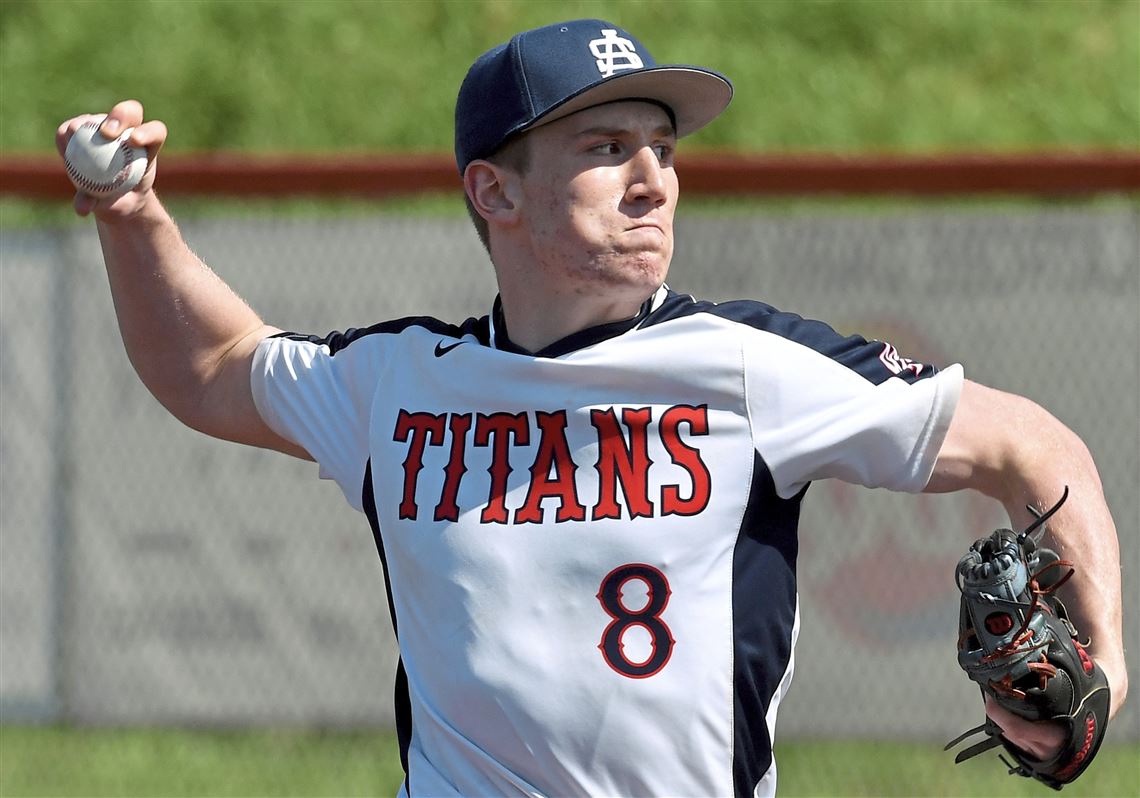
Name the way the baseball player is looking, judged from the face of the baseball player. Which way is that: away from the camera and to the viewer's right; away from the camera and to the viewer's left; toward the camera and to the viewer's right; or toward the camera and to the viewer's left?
toward the camera and to the viewer's right

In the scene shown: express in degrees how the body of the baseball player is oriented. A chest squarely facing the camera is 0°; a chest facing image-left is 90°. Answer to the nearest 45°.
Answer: approximately 0°
